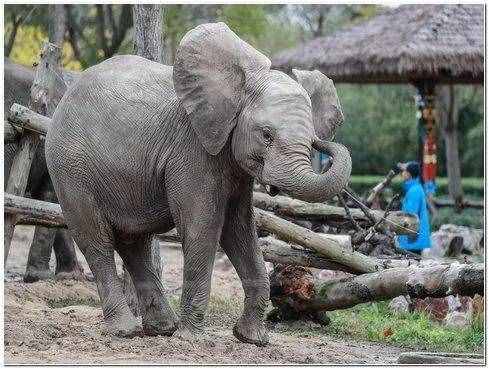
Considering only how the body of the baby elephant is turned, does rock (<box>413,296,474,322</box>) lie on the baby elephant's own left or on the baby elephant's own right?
on the baby elephant's own left

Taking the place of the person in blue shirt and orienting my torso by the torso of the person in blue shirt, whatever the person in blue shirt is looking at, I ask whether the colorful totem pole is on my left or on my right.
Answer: on my right

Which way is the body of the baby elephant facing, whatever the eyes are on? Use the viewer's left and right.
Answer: facing the viewer and to the right of the viewer

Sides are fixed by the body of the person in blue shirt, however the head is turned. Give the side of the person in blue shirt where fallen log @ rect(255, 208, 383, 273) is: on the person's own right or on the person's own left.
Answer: on the person's own left

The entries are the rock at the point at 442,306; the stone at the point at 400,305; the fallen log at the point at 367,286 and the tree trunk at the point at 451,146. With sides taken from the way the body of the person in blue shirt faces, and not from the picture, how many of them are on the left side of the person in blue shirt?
3

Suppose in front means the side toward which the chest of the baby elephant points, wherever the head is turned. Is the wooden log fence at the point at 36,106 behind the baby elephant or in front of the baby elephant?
behind

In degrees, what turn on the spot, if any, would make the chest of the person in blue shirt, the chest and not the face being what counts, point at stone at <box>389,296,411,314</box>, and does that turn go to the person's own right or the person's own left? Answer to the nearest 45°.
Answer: approximately 90° to the person's own left

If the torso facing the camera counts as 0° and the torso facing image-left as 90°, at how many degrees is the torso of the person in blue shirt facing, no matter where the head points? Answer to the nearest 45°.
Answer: approximately 90°

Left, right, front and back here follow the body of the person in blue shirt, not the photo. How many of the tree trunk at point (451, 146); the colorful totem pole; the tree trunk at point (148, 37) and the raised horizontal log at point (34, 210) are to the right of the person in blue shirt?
2

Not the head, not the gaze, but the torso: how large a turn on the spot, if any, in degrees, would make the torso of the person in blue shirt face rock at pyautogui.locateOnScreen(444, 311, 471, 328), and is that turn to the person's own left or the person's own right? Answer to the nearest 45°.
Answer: approximately 90° to the person's own left
